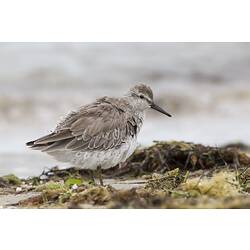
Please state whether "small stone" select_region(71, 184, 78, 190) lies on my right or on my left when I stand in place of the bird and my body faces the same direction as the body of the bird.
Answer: on my right

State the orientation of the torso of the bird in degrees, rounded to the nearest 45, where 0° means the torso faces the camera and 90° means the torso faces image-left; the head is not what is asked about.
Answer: approximately 270°
